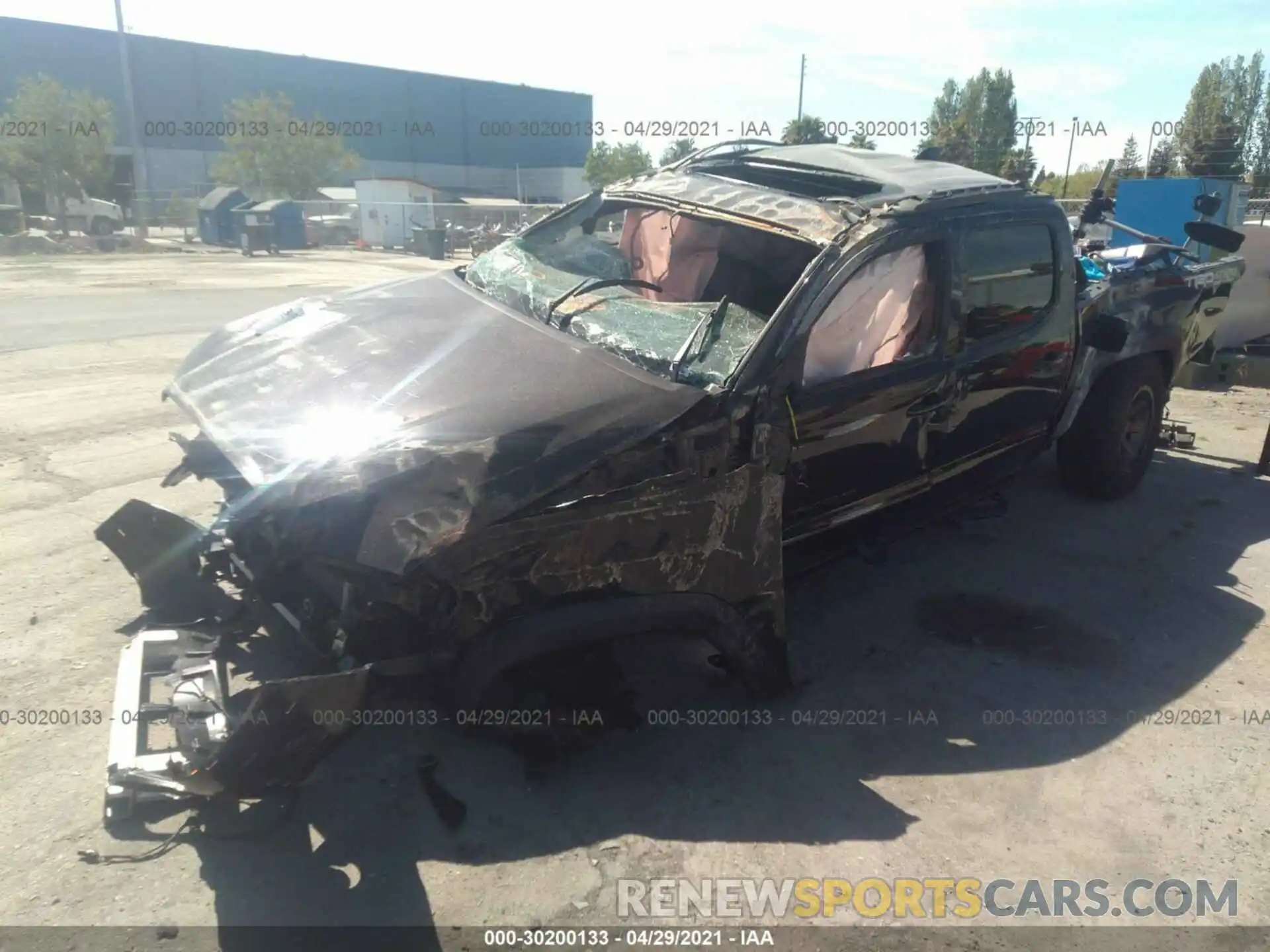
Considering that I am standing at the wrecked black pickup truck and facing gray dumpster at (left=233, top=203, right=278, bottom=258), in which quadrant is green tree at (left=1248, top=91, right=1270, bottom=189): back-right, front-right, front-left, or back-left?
front-right

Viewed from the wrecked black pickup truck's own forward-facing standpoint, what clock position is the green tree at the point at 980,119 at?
The green tree is roughly at 5 o'clock from the wrecked black pickup truck.

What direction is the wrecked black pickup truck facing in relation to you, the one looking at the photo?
facing the viewer and to the left of the viewer

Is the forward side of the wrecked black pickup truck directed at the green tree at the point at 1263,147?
no

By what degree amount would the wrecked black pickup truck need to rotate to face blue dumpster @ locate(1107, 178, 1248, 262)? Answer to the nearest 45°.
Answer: approximately 180°

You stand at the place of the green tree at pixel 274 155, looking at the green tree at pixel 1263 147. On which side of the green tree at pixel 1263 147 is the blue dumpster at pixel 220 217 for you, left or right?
right

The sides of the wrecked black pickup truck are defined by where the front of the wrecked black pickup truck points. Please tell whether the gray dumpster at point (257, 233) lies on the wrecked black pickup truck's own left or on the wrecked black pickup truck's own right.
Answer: on the wrecked black pickup truck's own right

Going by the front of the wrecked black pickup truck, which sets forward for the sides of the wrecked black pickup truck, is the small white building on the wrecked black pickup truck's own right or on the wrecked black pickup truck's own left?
on the wrecked black pickup truck's own right

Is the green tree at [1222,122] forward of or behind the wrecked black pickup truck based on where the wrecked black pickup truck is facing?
behind

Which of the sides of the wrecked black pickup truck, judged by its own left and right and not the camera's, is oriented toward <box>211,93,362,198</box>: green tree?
right

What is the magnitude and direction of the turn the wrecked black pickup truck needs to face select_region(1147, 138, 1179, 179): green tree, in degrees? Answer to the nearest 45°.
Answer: approximately 180°

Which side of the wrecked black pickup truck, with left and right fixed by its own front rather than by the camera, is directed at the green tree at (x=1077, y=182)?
back

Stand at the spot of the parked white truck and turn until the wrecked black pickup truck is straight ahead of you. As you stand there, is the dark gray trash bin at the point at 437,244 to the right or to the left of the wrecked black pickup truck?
left

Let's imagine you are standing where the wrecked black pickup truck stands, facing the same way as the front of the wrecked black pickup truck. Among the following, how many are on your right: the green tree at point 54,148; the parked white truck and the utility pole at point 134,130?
3

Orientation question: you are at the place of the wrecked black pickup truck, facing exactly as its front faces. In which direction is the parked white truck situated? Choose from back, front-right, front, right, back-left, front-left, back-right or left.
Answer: right
